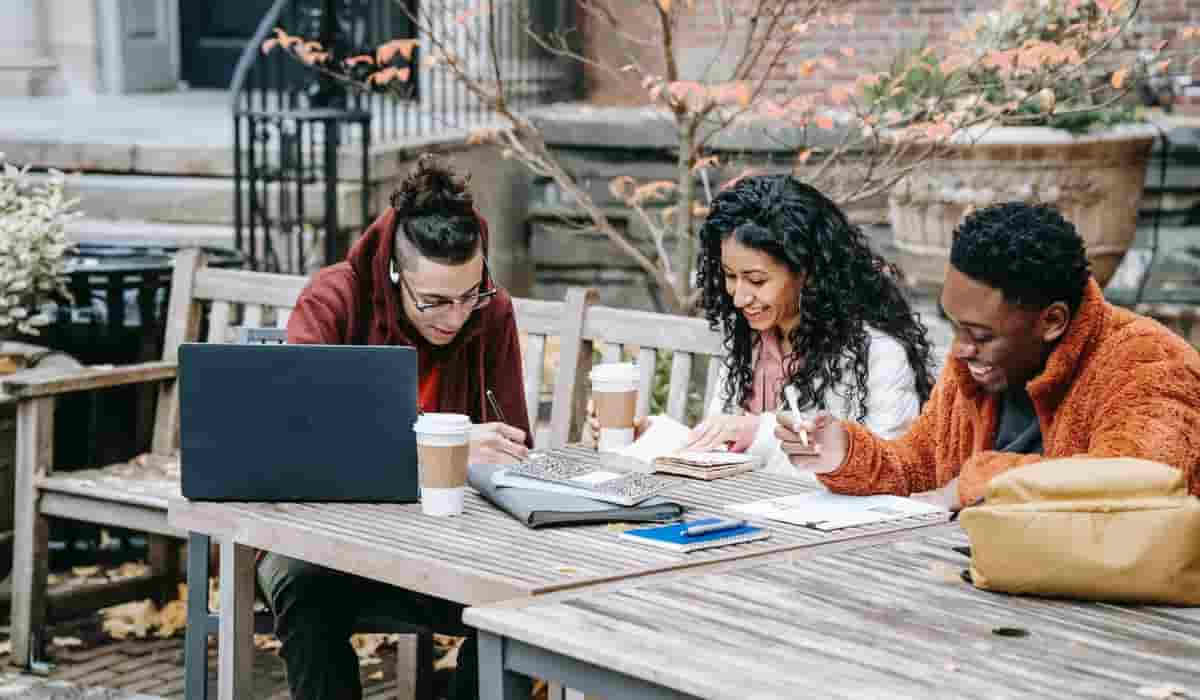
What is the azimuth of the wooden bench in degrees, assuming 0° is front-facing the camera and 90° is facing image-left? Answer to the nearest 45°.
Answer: approximately 45°

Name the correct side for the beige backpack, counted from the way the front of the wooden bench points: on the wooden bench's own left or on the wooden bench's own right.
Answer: on the wooden bench's own left

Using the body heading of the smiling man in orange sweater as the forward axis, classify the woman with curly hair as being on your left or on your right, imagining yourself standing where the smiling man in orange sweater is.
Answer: on your right

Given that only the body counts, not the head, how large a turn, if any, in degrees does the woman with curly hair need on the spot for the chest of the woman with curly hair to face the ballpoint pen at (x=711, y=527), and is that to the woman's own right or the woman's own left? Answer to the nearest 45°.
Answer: approximately 45° to the woman's own left

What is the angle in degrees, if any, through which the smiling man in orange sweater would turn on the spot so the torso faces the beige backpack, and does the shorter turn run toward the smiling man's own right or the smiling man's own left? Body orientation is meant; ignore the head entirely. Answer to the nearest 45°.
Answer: approximately 45° to the smiling man's own left

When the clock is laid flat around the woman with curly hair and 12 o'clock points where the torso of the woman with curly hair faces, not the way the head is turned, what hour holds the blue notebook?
The blue notebook is roughly at 11 o'clock from the woman with curly hair.

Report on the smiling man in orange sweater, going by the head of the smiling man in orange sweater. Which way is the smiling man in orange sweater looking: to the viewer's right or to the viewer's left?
to the viewer's left
